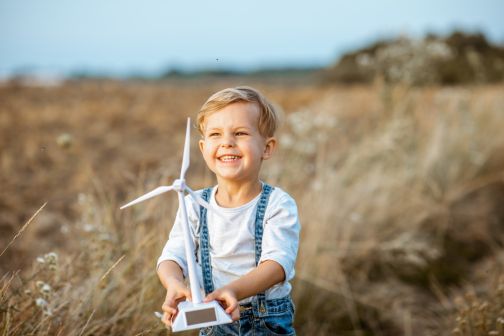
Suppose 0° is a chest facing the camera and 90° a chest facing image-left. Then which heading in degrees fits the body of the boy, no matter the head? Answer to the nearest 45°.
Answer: approximately 45°

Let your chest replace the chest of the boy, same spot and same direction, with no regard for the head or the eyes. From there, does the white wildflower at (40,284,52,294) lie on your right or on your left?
on your right

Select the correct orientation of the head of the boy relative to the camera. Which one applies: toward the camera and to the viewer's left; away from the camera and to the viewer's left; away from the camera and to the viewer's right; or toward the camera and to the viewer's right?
toward the camera and to the viewer's left
